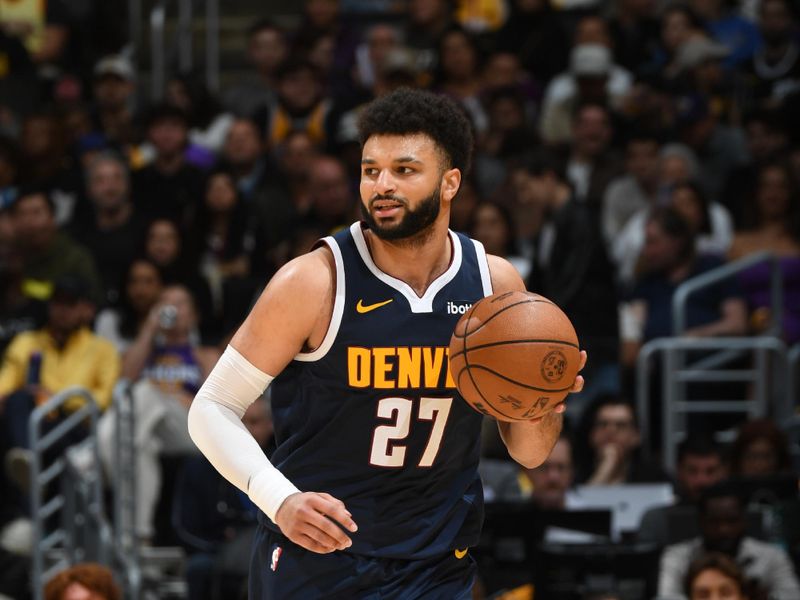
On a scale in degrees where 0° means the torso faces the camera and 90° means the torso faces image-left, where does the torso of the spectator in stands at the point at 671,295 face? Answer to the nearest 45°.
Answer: approximately 45°

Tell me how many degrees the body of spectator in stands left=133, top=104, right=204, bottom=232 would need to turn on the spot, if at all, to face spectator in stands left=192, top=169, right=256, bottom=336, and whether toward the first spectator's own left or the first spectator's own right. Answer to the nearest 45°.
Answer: approximately 45° to the first spectator's own left

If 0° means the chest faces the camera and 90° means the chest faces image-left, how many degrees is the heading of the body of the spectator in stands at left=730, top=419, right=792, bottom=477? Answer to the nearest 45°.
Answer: approximately 0°

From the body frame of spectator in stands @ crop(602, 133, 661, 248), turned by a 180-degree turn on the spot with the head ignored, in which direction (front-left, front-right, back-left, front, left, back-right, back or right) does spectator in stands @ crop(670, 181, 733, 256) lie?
back-right

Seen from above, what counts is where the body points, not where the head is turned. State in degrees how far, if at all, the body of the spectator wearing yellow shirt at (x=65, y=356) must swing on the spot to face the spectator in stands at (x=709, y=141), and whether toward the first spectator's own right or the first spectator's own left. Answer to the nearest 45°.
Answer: approximately 90° to the first spectator's own left
